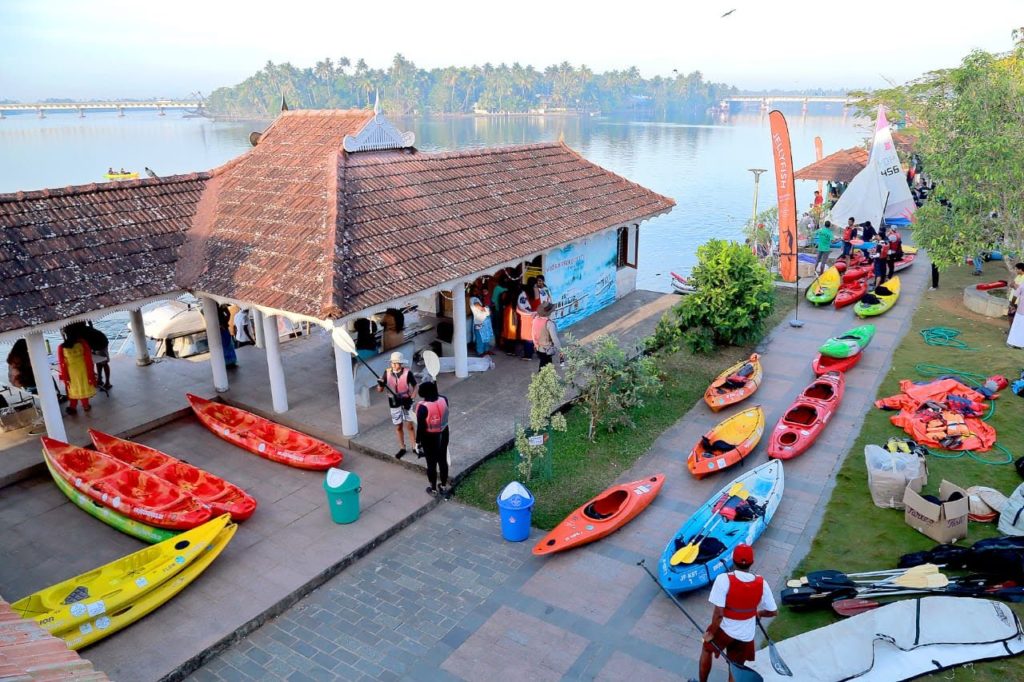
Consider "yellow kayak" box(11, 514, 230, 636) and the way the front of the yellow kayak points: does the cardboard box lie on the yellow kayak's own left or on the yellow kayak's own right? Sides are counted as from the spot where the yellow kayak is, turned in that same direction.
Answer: on the yellow kayak's own right

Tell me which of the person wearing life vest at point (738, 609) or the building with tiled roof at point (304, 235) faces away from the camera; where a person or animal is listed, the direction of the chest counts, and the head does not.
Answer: the person wearing life vest

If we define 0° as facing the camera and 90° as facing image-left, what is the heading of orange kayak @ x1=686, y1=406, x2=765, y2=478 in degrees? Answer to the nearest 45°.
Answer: approximately 225°

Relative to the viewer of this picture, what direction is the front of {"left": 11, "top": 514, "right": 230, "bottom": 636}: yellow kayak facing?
facing away from the viewer and to the right of the viewer

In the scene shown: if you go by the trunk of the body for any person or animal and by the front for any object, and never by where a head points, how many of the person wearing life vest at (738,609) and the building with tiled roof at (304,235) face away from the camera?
1

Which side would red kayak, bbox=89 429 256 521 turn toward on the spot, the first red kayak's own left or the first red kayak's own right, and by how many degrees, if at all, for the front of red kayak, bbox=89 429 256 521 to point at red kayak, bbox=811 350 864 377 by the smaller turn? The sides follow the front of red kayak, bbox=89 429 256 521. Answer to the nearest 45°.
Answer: approximately 135° to the first red kayak's own right

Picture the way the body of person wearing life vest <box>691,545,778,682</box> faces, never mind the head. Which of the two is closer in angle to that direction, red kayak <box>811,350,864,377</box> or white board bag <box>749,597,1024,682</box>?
the red kayak

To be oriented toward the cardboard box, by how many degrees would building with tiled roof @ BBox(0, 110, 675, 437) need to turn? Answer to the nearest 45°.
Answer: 0° — it already faces it

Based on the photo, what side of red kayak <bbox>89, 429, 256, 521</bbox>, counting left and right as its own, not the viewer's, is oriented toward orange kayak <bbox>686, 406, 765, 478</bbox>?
back

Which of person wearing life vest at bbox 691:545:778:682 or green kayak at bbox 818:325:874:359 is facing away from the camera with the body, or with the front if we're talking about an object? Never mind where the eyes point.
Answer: the person wearing life vest
